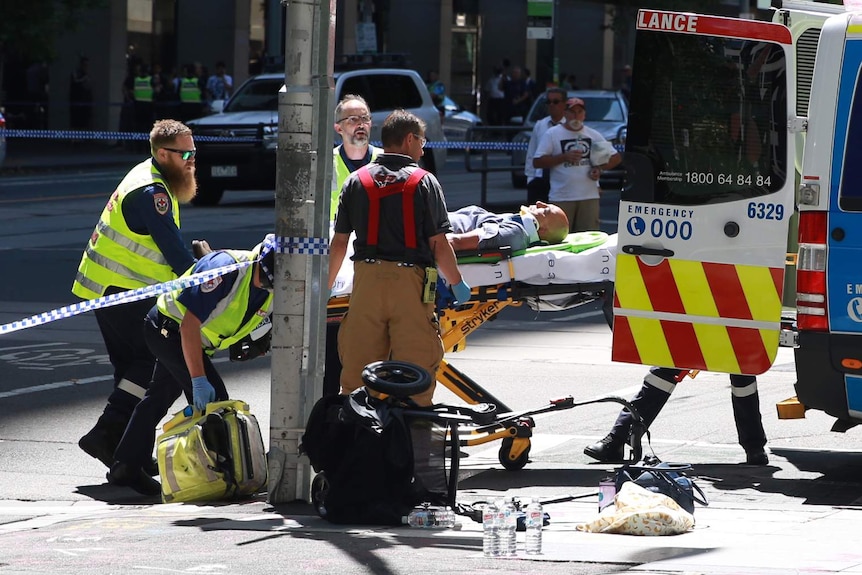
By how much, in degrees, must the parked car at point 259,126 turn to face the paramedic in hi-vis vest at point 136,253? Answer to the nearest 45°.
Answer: approximately 45° to its left

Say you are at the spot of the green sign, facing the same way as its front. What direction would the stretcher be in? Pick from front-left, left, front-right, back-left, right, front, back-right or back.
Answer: front

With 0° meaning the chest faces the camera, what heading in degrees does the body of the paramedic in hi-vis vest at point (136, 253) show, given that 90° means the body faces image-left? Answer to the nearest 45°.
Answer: approximately 270°

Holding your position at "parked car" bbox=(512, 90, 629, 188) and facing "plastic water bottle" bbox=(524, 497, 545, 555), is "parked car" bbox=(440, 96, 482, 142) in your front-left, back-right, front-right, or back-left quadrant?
back-right

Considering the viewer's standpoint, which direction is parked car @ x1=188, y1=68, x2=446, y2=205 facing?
facing the viewer and to the left of the viewer

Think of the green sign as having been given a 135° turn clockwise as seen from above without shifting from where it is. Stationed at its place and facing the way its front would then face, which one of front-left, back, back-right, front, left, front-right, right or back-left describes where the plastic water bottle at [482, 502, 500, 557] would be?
back-left

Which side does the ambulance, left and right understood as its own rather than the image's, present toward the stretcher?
back

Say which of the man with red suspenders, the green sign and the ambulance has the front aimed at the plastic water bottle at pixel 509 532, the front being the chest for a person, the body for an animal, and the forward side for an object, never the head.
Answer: the green sign

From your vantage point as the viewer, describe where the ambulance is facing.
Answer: facing away from the viewer and to the right of the viewer

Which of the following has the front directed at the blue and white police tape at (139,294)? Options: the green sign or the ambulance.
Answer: the green sign

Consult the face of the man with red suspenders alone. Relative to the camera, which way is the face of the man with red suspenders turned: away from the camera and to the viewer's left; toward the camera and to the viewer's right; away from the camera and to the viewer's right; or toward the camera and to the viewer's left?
away from the camera and to the viewer's right

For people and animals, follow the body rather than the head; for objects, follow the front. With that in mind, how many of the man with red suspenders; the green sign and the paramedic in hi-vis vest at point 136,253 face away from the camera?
1

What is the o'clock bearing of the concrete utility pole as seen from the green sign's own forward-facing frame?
The concrete utility pole is roughly at 12 o'clock from the green sign.

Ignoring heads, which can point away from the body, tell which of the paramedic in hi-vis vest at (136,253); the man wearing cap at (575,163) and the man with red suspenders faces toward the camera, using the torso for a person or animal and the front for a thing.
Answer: the man wearing cap

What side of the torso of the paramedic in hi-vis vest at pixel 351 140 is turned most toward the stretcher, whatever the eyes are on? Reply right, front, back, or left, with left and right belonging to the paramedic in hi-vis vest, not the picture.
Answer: front

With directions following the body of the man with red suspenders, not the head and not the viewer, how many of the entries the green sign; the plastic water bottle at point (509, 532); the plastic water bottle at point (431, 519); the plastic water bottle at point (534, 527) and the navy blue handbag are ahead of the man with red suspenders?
1

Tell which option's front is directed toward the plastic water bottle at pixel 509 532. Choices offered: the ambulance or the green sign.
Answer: the green sign
